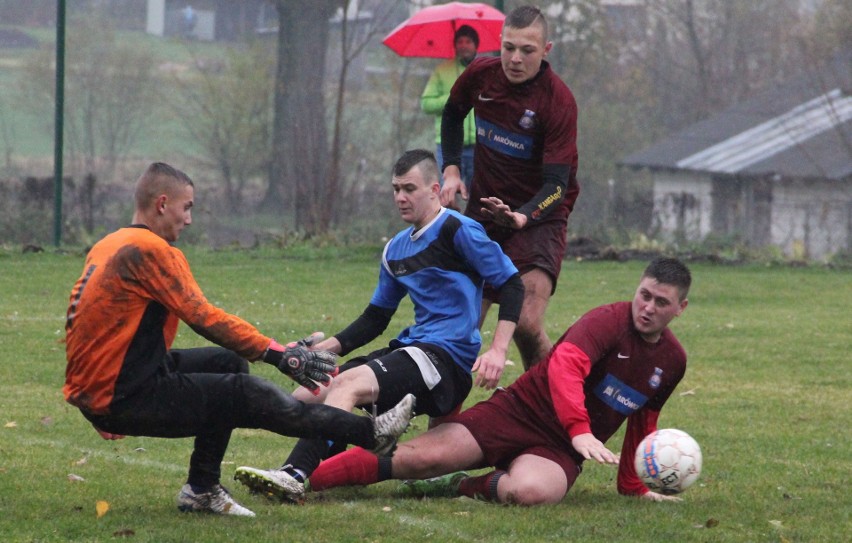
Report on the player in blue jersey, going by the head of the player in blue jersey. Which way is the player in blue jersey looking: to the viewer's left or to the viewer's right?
to the viewer's left

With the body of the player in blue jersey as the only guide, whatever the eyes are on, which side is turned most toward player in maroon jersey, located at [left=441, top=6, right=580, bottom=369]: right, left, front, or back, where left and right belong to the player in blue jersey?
back

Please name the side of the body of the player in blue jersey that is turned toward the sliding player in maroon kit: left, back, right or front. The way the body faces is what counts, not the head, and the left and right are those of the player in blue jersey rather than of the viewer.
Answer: left

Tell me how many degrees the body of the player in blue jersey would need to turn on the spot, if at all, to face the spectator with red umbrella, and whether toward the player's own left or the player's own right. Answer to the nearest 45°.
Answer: approximately 135° to the player's own right

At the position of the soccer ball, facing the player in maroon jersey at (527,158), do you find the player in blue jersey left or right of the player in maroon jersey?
left

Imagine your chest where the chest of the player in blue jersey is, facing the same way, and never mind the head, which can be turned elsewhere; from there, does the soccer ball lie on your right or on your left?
on your left

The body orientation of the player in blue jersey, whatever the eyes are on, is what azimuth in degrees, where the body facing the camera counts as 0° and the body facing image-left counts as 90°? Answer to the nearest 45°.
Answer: approximately 45°
